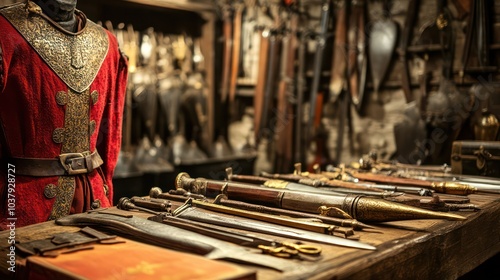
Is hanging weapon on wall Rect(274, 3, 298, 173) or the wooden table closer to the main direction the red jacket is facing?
the wooden table

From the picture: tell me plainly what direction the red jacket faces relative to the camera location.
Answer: facing the viewer and to the right of the viewer

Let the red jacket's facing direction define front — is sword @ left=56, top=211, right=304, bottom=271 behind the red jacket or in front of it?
in front

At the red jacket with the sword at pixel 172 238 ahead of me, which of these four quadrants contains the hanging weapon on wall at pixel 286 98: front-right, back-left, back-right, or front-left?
back-left

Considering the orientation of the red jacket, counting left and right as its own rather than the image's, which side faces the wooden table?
front

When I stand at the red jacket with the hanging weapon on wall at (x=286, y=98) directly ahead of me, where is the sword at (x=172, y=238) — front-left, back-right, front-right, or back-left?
back-right

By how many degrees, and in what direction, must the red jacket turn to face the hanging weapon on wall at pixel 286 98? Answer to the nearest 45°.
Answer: approximately 90° to its left

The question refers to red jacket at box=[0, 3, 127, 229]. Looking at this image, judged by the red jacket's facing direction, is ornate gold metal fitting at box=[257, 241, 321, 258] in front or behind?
in front
